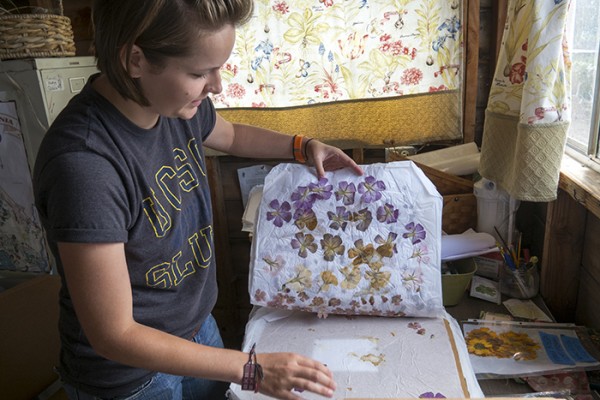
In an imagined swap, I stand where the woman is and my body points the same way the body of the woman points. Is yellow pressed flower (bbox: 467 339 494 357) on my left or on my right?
on my left

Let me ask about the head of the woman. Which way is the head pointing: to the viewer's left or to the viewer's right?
to the viewer's right

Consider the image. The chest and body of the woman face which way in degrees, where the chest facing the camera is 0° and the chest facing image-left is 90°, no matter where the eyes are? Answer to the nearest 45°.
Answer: approximately 315°

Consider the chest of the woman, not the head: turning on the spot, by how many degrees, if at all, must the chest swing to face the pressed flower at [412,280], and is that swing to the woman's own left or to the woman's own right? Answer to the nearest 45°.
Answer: approximately 45° to the woman's own left
